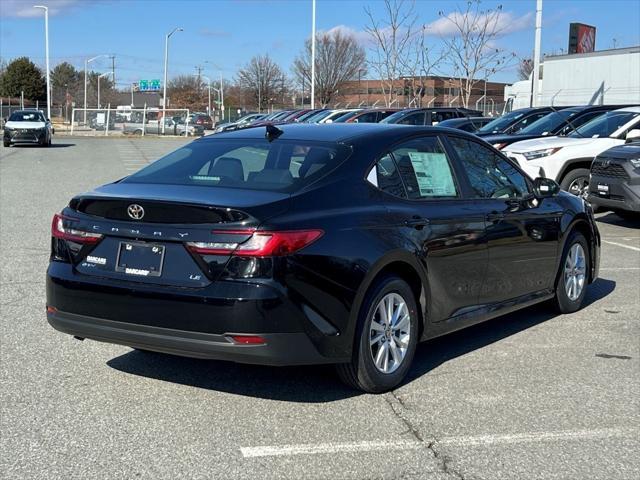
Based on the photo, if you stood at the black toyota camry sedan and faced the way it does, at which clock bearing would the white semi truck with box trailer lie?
The white semi truck with box trailer is roughly at 11 o'clock from the black toyota camry sedan.

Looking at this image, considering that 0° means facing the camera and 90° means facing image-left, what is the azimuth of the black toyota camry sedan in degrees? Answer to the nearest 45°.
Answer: approximately 225°

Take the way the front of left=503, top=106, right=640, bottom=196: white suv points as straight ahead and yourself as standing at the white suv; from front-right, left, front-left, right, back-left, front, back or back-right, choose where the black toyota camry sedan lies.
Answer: front-left

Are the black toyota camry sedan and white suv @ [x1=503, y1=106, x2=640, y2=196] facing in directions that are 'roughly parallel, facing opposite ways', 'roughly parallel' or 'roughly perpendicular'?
roughly parallel, facing opposite ways

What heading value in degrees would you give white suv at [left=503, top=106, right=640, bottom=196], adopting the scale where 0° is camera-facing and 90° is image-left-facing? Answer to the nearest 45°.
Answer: approximately 45°

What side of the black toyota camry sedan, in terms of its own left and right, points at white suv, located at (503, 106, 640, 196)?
front

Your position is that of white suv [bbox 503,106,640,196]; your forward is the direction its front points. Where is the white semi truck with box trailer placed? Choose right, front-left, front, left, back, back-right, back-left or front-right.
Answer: back-right

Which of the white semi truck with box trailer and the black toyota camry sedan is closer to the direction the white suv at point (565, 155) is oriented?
the black toyota camry sedan
